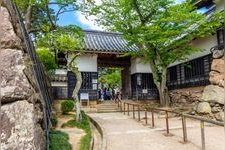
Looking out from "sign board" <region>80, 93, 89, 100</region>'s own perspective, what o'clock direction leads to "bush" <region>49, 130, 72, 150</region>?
The bush is roughly at 12 o'clock from the sign board.

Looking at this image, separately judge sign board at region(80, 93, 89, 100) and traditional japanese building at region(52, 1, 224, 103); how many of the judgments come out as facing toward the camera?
2

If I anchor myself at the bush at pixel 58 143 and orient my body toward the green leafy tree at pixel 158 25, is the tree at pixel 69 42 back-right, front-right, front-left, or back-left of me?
front-left

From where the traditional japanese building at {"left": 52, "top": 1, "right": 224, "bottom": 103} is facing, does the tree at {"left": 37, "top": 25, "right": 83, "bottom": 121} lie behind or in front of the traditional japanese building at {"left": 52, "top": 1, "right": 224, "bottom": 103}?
in front

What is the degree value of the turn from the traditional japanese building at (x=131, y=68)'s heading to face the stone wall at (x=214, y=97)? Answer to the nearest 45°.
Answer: approximately 45° to its left

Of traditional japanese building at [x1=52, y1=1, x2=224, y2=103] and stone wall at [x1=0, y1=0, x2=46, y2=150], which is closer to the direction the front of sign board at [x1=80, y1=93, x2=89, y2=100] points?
the stone wall

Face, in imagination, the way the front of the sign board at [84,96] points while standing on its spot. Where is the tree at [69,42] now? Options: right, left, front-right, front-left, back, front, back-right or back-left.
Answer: front

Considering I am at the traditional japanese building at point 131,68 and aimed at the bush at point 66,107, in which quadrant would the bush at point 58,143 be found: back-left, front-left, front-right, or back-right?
front-left

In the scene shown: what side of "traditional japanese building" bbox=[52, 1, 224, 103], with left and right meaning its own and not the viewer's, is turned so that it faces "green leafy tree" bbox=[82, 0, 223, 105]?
front

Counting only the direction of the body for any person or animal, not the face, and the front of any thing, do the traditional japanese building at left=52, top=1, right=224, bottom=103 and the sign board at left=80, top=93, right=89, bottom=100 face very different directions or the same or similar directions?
same or similar directions

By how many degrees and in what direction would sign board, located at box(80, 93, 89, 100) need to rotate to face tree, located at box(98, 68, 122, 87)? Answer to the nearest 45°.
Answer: approximately 180°

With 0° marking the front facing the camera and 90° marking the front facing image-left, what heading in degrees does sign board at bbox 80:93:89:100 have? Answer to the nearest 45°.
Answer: approximately 0°

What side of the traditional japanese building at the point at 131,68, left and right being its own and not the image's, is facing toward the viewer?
front

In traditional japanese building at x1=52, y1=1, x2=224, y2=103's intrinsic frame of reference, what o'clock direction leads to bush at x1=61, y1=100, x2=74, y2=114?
The bush is roughly at 1 o'clock from the traditional japanese building.
